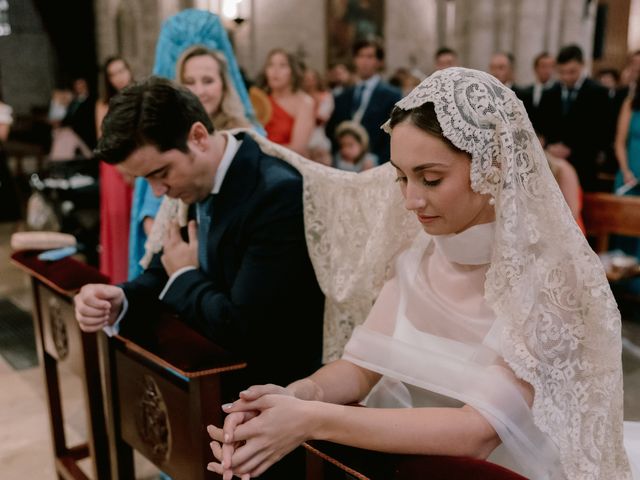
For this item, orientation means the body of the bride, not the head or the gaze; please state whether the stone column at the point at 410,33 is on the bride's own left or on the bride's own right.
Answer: on the bride's own right

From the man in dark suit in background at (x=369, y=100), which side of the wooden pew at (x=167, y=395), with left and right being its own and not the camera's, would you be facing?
back

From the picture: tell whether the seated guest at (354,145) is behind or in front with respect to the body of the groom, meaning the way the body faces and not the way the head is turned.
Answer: behind

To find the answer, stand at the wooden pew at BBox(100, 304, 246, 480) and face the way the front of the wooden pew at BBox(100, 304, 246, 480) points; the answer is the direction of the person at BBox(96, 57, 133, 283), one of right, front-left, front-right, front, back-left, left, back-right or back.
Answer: back-right

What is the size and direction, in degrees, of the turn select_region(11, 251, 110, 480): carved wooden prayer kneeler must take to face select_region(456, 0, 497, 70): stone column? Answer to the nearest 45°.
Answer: approximately 180°

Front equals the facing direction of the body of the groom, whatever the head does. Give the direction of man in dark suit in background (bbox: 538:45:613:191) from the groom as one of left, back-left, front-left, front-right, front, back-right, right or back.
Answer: back

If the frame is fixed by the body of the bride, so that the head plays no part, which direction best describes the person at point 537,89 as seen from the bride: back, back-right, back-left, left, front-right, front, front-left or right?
back-right

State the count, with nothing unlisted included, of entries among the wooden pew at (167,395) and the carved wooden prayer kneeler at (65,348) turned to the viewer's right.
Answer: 0

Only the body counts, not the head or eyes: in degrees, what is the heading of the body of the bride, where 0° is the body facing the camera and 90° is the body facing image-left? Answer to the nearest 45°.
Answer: approximately 45°

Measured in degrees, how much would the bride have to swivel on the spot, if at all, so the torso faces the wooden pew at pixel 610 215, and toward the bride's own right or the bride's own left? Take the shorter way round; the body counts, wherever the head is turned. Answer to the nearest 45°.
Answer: approximately 135° to the bride's own right
